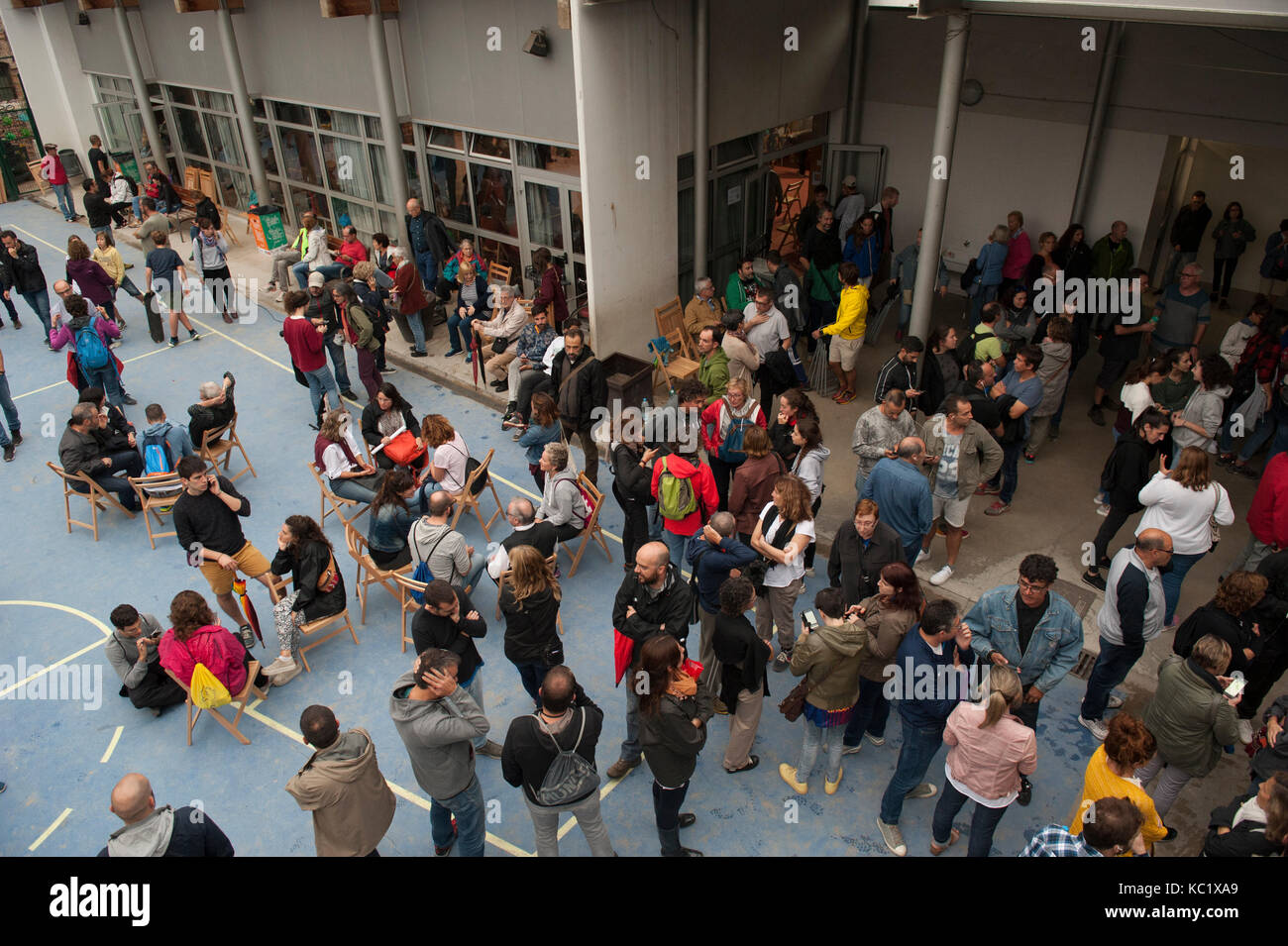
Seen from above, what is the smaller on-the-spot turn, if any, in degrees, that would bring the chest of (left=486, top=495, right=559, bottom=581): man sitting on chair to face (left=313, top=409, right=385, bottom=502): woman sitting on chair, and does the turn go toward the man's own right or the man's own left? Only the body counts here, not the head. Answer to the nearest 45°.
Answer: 0° — they already face them

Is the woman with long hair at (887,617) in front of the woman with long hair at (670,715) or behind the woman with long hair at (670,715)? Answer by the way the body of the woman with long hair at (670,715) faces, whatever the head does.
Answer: in front

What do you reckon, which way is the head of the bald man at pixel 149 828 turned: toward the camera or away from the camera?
away from the camera

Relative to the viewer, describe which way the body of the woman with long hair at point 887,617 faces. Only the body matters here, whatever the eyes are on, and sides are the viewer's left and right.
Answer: facing to the left of the viewer

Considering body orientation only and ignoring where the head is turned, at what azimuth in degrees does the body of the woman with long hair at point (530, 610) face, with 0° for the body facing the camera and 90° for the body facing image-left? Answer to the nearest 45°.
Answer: approximately 180°

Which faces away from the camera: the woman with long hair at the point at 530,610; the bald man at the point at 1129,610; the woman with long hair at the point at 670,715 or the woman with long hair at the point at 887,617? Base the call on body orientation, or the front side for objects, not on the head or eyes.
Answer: the woman with long hair at the point at 530,610

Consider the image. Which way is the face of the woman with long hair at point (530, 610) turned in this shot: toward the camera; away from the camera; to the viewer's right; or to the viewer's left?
away from the camera

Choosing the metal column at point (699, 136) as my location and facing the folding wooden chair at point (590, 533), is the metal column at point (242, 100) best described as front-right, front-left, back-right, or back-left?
back-right

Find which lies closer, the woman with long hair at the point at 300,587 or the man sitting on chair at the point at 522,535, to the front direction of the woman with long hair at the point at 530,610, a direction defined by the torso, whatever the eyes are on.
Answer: the man sitting on chair
